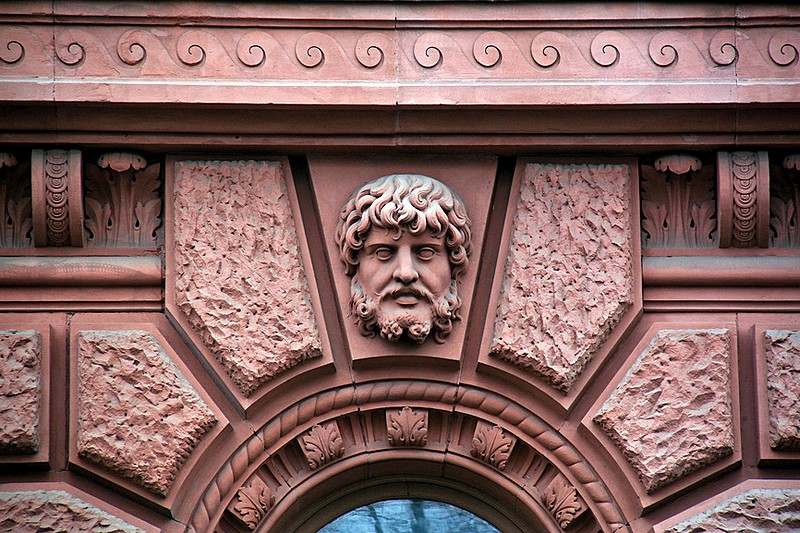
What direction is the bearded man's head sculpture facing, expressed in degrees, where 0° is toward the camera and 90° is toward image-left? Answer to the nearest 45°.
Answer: approximately 0°

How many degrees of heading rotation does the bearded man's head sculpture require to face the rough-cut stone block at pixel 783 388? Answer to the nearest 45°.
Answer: approximately 90° to its left
